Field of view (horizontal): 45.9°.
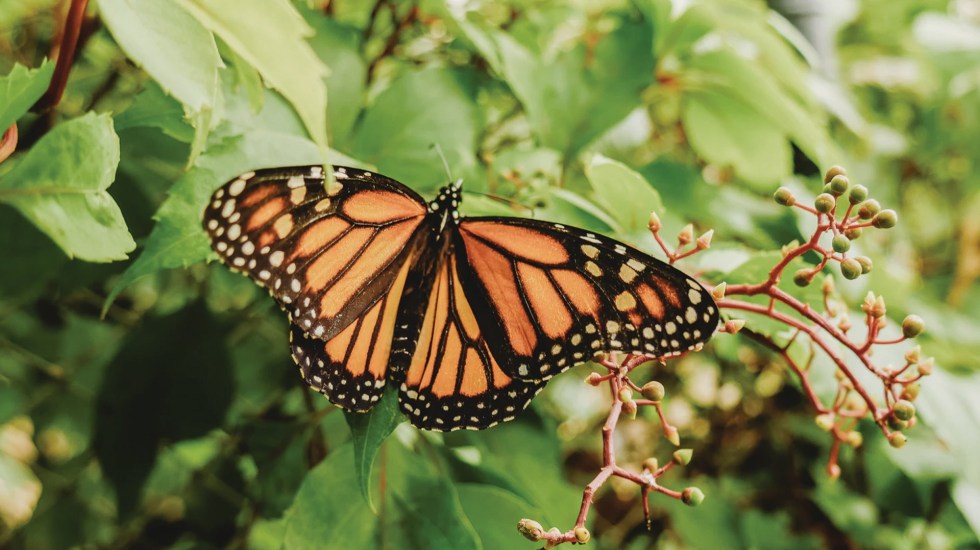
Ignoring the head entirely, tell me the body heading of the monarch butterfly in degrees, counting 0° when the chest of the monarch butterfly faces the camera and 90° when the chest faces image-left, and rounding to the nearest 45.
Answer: approximately 180°
